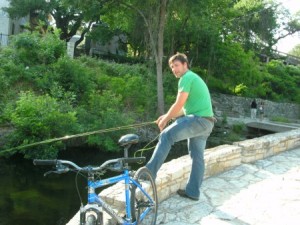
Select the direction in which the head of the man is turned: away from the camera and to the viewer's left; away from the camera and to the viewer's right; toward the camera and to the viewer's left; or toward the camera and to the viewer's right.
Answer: toward the camera and to the viewer's left

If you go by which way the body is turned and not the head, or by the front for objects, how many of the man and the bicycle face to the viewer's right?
0

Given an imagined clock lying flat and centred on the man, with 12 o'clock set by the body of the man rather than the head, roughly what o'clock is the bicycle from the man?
The bicycle is roughly at 10 o'clock from the man.

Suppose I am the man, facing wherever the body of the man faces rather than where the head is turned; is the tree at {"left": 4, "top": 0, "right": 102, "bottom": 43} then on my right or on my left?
on my right

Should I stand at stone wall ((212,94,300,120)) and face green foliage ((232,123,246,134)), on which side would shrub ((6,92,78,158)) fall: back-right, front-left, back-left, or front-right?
front-right

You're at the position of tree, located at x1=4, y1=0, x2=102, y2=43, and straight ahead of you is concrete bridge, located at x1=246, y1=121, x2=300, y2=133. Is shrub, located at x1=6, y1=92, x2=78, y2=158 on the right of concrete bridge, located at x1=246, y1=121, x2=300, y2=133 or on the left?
right

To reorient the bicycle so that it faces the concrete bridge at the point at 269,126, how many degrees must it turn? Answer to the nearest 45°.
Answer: approximately 180°

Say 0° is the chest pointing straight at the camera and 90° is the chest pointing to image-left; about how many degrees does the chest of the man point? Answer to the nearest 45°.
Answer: approximately 90°

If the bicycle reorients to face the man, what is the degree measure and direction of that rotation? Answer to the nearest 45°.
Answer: approximately 180°

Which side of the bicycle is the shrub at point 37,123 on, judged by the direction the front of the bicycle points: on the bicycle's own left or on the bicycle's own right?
on the bicycle's own right

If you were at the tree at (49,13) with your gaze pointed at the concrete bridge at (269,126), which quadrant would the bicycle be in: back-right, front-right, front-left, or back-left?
front-right

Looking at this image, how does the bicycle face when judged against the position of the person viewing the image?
facing the viewer and to the left of the viewer
